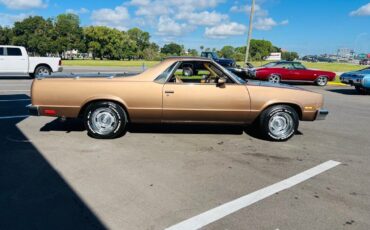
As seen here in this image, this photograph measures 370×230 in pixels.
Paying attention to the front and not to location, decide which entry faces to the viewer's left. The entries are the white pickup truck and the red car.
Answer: the white pickup truck

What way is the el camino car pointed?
to the viewer's right

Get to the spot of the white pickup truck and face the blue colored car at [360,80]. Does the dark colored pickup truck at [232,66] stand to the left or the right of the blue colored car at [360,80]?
left

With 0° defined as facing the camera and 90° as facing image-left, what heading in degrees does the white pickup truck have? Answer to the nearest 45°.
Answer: approximately 90°

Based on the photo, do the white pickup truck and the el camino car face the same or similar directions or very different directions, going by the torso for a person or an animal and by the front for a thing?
very different directions

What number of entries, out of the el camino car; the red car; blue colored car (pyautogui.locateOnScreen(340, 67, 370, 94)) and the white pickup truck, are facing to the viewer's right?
2

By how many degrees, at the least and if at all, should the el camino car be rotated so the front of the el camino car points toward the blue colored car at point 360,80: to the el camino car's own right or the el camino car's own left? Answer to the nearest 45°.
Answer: approximately 45° to the el camino car's own left

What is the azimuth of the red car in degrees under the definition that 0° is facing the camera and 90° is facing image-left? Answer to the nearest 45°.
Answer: approximately 270°

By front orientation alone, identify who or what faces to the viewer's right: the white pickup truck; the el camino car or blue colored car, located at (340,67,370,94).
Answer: the el camino car

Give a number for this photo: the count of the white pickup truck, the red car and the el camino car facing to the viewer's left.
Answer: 1

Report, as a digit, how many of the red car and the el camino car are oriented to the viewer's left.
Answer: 0

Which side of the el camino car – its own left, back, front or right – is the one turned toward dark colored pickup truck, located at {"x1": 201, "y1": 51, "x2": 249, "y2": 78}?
left

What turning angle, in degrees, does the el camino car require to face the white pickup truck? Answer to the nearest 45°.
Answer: approximately 135° to its left

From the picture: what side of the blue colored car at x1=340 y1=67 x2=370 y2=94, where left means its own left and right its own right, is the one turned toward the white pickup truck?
front

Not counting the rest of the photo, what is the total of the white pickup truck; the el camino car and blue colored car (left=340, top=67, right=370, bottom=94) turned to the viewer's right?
1

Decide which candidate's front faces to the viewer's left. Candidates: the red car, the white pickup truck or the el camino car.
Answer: the white pickup truck
